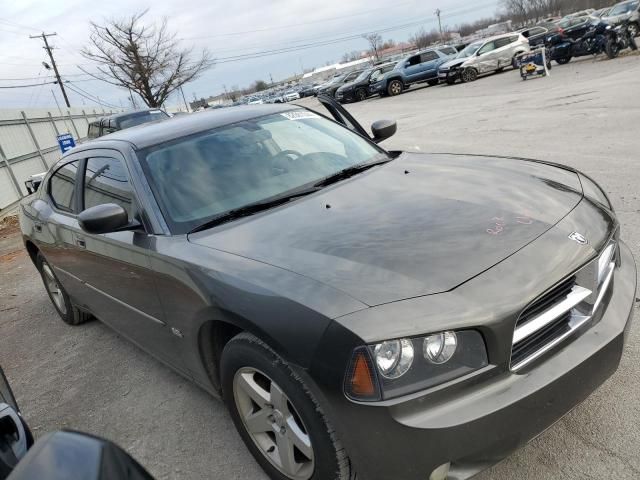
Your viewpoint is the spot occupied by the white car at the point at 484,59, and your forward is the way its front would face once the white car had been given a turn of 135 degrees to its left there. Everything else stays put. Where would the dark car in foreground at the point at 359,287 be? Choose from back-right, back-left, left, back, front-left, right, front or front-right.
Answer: right

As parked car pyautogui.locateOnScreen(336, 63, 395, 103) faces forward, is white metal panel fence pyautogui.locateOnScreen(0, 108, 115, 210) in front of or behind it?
in front

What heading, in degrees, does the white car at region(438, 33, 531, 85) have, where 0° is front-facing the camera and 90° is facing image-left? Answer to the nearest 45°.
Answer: approximately 45°

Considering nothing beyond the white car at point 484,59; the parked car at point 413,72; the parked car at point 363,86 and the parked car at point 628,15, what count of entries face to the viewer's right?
0

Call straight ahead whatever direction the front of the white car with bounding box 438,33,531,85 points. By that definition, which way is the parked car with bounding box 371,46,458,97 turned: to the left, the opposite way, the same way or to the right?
the same way

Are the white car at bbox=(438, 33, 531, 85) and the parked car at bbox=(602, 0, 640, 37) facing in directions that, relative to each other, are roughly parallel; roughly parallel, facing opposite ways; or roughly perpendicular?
roughly parallel

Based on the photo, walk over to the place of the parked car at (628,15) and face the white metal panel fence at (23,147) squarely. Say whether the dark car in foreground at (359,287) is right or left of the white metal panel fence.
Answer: left

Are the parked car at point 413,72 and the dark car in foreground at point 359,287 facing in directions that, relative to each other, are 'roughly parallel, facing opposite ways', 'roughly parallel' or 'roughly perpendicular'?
roughly perpendicular

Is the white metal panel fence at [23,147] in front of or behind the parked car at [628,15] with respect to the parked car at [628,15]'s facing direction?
in front

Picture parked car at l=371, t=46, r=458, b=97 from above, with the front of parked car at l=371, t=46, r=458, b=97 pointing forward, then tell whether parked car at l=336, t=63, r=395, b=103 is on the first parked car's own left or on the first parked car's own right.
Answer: on the first parked car's own right

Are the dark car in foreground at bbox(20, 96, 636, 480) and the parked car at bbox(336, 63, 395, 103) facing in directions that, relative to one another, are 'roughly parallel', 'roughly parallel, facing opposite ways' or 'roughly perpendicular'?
roughly perpendicular

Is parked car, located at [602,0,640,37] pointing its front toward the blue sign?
yes

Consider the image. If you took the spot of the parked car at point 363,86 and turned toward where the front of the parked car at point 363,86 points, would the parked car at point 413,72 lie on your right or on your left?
on your left

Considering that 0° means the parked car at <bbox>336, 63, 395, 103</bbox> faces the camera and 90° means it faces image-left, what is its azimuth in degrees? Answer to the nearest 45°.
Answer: approximately 45°

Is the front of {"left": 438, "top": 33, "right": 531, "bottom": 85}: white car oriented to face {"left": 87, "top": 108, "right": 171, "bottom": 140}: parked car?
yes

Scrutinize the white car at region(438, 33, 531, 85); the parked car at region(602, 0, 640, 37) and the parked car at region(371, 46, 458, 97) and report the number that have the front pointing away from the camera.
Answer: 0

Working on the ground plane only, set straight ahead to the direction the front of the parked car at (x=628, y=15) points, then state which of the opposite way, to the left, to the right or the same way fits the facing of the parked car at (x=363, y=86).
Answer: the same way

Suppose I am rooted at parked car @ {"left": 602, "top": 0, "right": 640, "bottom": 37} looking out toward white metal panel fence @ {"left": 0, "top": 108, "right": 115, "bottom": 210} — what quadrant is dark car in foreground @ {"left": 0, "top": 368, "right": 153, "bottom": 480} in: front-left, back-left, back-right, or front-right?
front-left

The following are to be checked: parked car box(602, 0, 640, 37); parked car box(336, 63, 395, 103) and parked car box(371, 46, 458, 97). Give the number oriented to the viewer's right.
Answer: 0
